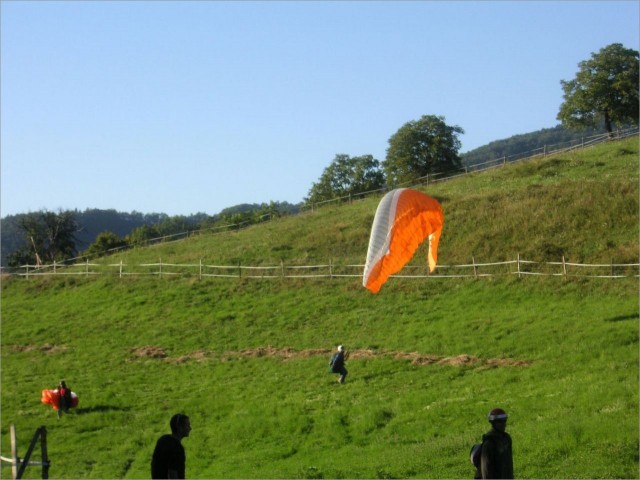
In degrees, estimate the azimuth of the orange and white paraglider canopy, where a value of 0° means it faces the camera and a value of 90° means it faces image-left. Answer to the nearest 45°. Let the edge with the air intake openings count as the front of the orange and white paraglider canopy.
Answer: approximately 90°

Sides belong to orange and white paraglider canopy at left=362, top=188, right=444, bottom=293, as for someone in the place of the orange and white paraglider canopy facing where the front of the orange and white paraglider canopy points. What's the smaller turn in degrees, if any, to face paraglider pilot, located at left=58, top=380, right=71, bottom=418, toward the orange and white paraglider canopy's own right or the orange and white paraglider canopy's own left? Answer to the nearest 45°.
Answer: approximately 45° to the orange and white paraglider canopy's own right

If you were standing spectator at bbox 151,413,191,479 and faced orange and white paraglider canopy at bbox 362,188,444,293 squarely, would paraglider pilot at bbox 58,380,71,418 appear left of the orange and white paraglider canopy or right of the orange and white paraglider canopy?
left

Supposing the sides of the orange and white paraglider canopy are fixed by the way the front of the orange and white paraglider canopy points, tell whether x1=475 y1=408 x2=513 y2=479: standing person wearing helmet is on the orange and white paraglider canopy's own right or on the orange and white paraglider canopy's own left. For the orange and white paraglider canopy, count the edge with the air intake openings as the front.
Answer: on the orange and white paraglider canopy's own left
